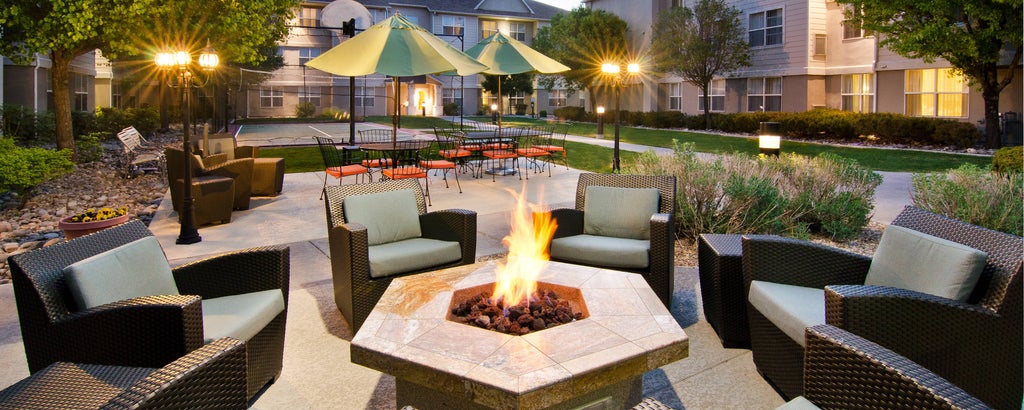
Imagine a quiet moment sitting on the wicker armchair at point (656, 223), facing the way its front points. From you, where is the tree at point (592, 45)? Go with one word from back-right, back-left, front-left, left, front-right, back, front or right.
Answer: back-right

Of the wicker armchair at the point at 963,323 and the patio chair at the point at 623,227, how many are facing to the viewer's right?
0

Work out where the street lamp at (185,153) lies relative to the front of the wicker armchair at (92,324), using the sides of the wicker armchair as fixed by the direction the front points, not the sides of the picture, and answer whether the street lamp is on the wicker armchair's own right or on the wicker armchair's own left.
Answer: on the wicker armchair's own left

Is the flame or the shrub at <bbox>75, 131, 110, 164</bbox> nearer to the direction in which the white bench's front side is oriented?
the flame

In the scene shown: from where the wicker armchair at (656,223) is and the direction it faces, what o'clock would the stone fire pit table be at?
The stone fire pit table is roughly at 11 o'clock from the wicker armchair.

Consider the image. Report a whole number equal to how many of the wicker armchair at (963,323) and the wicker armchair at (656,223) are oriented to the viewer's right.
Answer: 0

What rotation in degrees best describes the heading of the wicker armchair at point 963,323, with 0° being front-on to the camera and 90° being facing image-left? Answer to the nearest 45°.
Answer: approximately 45°

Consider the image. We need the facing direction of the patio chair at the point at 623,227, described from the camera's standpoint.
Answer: facing the viewer and to the left of the viewer

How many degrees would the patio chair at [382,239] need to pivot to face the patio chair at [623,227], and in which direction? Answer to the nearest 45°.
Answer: approximately 45° to its left

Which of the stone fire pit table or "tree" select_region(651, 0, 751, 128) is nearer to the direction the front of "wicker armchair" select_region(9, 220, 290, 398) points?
the stone fire pit table

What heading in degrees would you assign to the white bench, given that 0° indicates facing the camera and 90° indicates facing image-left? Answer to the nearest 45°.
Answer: approximately 315°

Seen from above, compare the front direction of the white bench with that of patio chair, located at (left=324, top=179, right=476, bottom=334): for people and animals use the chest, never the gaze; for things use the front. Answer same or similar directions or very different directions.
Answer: same or similar directions

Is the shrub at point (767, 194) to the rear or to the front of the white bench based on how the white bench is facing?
to the front

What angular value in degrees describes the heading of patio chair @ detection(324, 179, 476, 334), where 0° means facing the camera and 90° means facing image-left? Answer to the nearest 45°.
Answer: approximately 315°

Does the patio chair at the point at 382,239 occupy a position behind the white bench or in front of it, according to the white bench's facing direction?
in front
